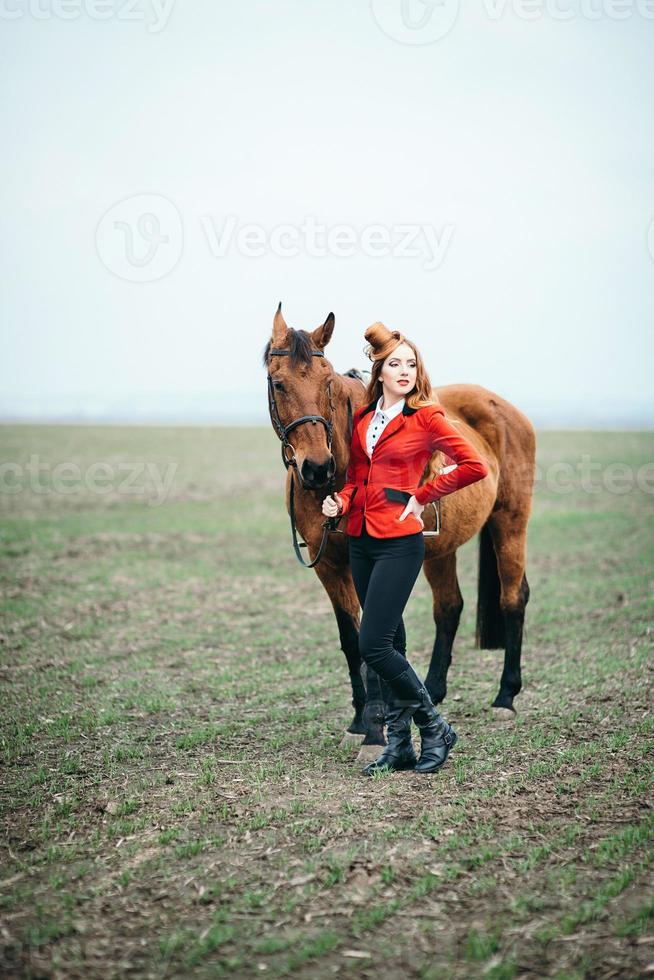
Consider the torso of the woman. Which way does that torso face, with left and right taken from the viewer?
facing the viewer and to the left of the viewer
